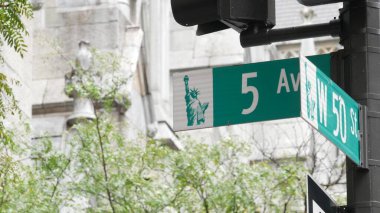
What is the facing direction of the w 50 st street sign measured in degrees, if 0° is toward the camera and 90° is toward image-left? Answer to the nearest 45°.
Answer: approximately 315°

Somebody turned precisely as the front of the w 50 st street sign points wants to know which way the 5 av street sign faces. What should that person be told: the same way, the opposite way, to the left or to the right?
to the right
